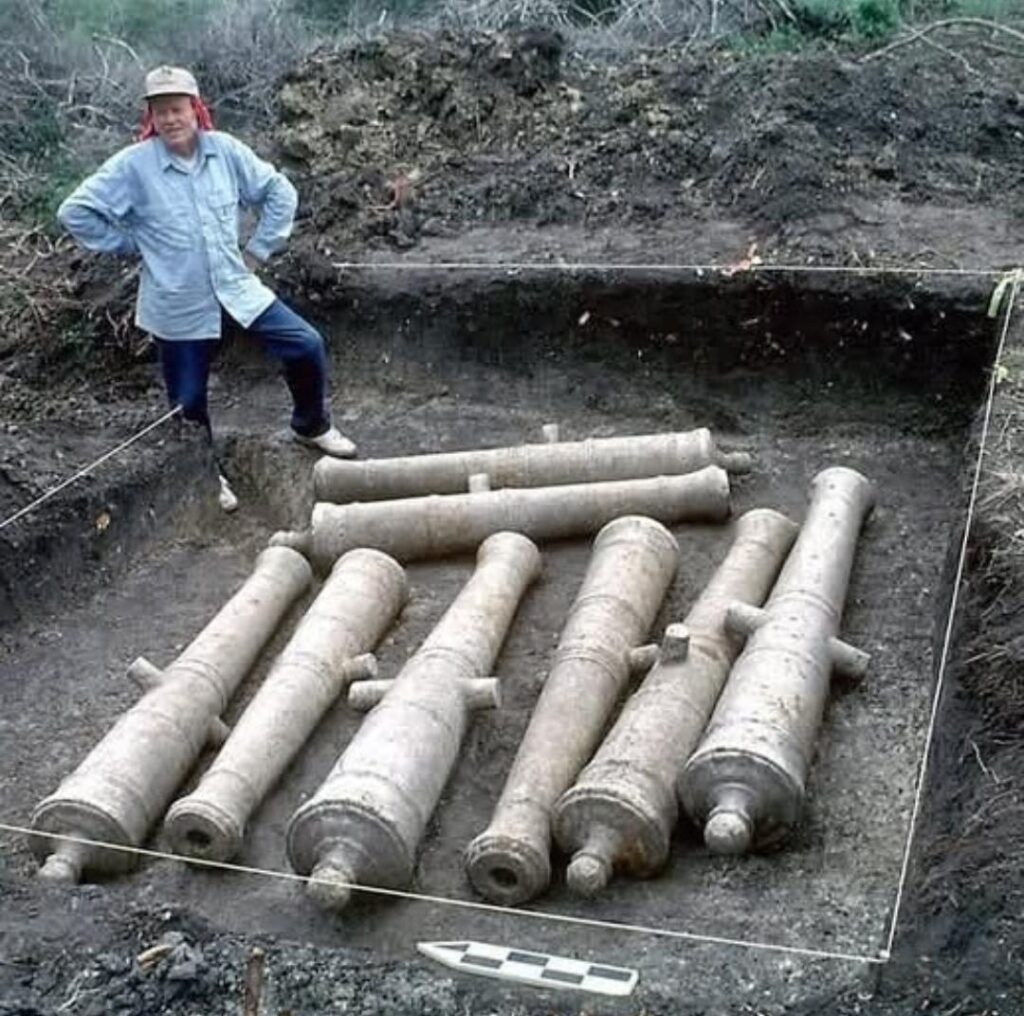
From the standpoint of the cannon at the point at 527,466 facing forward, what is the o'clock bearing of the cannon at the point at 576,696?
the cannon at the point at 576,696 is roughly at 9 o'clock from the cannon at the point at 527,466.

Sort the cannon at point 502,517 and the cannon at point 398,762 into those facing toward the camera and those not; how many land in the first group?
0

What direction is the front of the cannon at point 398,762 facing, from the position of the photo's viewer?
facing away from the viewer and to the right of the viewer

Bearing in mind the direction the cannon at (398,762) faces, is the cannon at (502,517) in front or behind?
in front

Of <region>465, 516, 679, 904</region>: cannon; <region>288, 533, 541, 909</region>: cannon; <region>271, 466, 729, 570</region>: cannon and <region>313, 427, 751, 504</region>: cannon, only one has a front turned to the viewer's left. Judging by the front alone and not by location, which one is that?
<region>313, 427, 751, 504</region>: cannon

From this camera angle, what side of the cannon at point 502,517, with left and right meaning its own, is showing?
right

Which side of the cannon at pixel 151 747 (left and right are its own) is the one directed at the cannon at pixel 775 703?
right

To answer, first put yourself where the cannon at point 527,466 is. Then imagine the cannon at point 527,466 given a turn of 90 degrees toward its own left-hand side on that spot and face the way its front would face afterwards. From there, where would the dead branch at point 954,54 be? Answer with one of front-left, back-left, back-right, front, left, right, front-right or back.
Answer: back-left

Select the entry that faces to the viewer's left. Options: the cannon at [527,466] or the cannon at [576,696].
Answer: the cannon at [527,466]

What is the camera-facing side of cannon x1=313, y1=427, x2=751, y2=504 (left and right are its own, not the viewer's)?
left

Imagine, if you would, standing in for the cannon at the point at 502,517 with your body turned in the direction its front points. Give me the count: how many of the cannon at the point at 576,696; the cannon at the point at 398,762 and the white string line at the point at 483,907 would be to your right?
3
